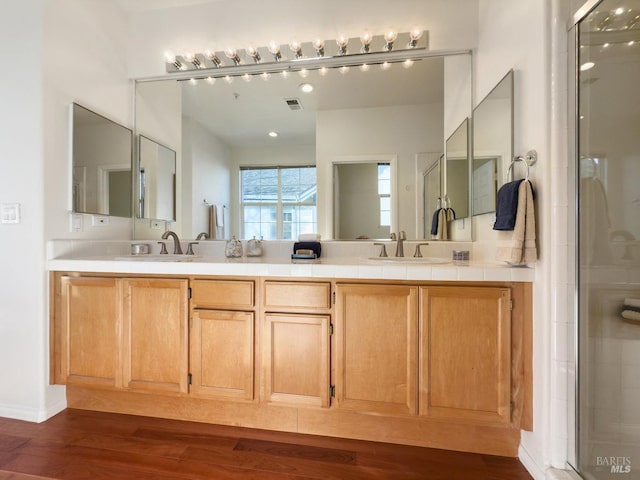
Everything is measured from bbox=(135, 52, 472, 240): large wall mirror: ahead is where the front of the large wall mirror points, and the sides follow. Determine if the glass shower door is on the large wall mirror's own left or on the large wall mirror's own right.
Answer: on the large wall mirror's own left

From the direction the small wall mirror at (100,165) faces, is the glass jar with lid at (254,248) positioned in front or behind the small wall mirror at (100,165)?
in front

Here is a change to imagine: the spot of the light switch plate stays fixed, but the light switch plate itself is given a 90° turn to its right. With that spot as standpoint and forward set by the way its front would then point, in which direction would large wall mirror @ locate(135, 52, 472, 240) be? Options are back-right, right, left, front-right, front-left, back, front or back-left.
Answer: back-left

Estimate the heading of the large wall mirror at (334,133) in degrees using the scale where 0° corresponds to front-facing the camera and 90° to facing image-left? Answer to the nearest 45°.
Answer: approximately 0°

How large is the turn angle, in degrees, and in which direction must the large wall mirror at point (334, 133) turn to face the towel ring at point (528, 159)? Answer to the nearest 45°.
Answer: approximately 45° to its left

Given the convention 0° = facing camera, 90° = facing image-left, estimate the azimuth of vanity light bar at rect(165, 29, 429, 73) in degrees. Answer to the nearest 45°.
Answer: approximately 0°

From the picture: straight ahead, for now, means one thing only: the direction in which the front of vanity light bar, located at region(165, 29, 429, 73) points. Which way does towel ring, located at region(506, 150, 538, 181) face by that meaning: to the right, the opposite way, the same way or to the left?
to the right

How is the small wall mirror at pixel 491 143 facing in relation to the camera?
to the viewer's left

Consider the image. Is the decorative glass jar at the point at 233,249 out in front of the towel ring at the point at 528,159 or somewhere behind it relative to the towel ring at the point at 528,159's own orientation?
in front

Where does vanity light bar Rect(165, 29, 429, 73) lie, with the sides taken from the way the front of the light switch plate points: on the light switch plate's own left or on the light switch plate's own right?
on the light switch plate's own left
